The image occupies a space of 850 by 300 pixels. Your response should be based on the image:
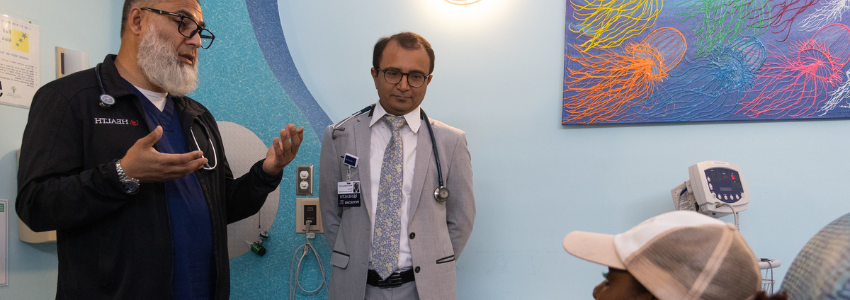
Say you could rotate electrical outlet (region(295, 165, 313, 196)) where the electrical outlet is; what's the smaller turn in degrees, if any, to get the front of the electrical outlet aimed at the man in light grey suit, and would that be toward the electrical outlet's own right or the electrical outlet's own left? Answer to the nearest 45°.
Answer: approximately 45° to the electrical outlet's own left

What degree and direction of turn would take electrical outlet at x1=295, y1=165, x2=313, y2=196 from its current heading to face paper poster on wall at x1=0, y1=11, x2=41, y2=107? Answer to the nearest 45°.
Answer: approximately 90° to its right

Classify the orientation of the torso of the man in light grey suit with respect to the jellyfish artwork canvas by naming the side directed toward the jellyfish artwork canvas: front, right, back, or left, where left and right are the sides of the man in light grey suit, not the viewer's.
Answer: left

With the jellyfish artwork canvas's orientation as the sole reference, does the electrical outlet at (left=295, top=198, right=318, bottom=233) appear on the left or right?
on its right

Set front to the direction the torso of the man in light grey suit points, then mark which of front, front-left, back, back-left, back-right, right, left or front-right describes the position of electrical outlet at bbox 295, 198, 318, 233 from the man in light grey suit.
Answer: back-right

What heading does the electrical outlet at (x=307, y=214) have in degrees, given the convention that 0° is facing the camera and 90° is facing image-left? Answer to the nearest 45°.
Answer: approximately 0°

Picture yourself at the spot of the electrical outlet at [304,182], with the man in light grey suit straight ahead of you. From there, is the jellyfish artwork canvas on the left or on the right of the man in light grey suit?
left
